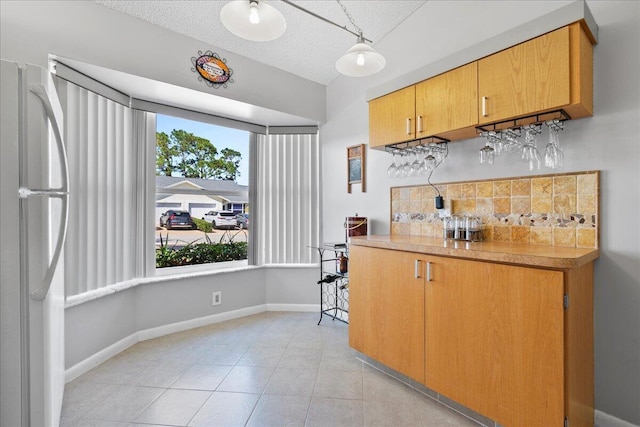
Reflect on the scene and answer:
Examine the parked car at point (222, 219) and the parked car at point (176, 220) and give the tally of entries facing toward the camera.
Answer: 0

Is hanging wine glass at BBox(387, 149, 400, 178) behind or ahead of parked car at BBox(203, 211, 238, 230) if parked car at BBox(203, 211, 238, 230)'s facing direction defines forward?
behind

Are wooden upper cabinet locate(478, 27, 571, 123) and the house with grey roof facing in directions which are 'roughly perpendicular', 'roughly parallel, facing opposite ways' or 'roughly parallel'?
roughly perpendicular

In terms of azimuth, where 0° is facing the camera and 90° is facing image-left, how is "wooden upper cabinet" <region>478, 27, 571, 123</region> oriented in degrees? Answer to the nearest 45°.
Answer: approximately 45°

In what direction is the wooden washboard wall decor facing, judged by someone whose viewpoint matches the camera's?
facing the viewer and to the left of the viewer

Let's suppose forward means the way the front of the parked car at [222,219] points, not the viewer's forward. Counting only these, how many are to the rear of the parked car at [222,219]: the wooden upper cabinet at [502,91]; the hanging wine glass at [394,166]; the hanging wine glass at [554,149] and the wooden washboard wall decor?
4

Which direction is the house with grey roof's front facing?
toward the camera

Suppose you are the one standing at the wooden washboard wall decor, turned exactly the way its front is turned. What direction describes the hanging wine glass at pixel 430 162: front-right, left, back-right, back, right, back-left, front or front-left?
left
